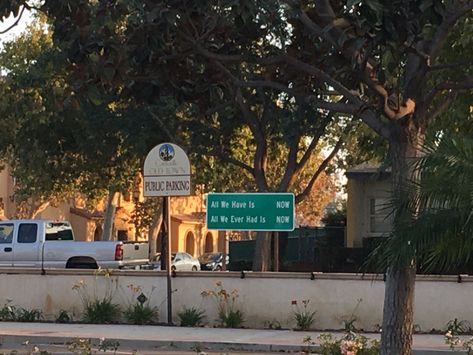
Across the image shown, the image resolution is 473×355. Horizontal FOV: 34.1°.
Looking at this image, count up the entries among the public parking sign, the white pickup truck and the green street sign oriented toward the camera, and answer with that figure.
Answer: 2

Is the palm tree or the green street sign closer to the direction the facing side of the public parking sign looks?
the palm tree

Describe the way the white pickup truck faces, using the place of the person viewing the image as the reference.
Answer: facing away from the viewer and to the left of the viewer

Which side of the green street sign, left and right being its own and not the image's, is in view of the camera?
front

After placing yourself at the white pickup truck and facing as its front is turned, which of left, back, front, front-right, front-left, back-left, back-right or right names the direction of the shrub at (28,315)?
back-left

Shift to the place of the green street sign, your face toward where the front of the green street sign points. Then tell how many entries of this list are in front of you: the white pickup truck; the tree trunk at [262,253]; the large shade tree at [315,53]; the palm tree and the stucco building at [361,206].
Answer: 2

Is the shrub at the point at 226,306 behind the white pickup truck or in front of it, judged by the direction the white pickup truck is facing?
behind

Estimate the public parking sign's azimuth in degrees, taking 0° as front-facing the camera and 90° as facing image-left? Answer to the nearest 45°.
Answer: approximately 0°

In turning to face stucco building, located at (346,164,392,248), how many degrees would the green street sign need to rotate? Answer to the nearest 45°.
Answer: approximately 180°

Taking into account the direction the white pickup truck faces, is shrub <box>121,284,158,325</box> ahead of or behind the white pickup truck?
behind
